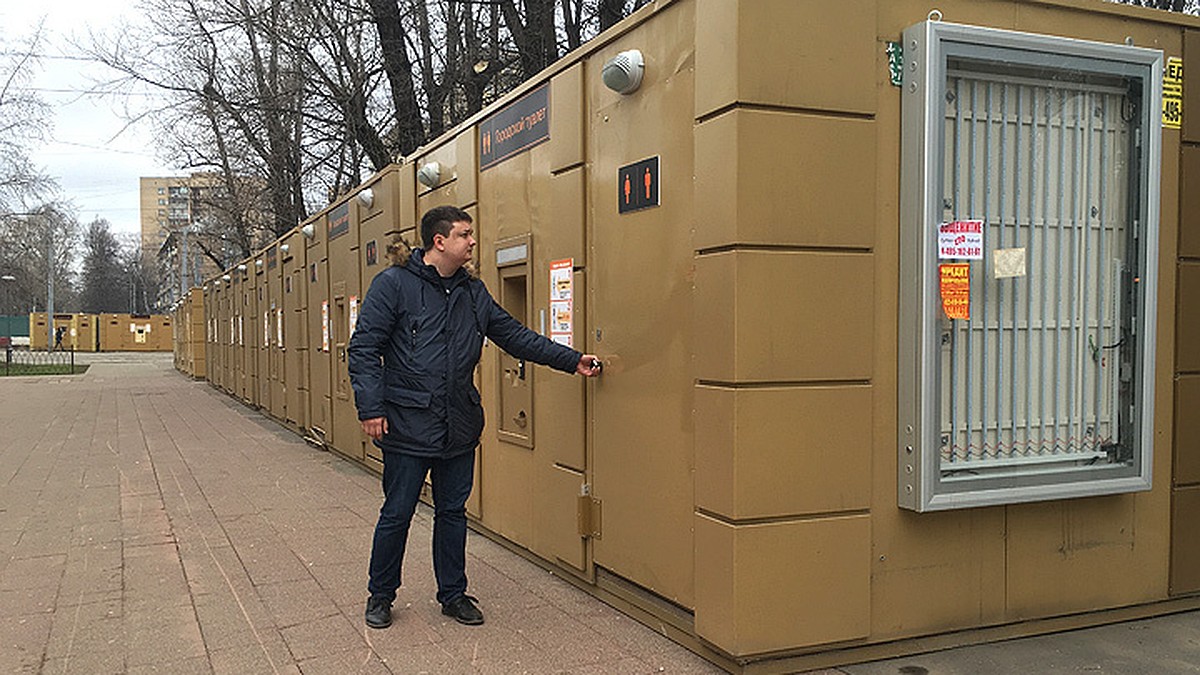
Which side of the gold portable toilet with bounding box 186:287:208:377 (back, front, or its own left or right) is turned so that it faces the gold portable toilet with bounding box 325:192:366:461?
left

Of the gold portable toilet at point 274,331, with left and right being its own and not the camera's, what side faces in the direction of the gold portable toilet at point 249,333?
right

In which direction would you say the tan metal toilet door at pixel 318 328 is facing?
to the viewer's left

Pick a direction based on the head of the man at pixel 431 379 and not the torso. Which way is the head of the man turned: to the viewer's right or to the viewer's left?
to the viewer's right

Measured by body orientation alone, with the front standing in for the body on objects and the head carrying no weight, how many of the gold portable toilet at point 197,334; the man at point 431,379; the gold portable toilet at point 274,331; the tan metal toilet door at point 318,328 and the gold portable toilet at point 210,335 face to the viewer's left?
4

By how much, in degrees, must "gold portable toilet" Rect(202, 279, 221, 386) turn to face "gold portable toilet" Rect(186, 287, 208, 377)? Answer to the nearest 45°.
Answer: approximately 90° to its right

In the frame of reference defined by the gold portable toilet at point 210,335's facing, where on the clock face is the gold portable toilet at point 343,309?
the gold portable toilet at point 343,309 is roughly at 9 o'clock from the gold portable toilet at point 210,335.

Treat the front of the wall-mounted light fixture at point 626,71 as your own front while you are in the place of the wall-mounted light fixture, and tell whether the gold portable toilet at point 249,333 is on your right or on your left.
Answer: on your right

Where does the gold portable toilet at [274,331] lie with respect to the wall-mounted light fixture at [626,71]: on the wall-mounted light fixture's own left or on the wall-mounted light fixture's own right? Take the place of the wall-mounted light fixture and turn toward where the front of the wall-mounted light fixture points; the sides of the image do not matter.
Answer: on the wall-mounted light fixture's own right

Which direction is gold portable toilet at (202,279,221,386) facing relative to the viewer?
to the viewer's left

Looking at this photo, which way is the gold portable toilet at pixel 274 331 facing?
to the viewer's left

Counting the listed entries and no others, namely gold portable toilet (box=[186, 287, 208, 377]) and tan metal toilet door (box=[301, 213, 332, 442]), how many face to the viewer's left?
2

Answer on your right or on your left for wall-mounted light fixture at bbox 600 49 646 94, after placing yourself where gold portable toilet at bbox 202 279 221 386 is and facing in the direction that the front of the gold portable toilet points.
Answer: on your left

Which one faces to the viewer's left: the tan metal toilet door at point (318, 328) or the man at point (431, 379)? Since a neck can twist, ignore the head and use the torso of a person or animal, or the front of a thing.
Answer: the tan metal toilet door

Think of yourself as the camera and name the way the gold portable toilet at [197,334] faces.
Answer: facing to the left of the viewer
